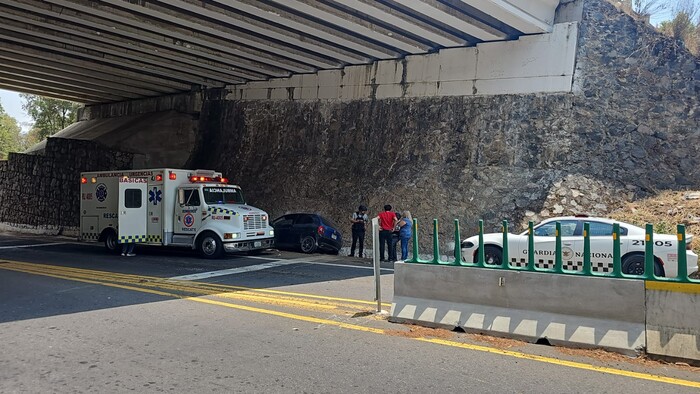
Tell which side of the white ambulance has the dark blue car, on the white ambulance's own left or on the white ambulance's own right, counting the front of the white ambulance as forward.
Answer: on the white ambulance's own left

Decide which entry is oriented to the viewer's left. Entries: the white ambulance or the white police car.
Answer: the white police car

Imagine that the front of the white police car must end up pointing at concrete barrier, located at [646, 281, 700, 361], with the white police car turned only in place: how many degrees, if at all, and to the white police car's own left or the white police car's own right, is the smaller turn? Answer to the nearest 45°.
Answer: approximately 90° to the white police car's own left

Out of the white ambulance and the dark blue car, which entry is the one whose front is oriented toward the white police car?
the white ambulance

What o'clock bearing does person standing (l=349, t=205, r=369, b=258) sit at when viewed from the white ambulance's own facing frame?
The person standing is roughly at 11 o'clock from the white ambulance.

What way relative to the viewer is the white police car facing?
to the viewer's left

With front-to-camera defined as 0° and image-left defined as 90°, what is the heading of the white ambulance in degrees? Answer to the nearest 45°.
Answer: approximately 315°

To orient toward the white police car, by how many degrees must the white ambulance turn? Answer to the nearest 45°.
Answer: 0° — it already faces it

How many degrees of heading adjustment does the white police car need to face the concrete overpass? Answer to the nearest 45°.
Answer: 0° — it already faces it

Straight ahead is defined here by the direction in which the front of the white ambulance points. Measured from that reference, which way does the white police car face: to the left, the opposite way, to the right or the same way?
the opposite way

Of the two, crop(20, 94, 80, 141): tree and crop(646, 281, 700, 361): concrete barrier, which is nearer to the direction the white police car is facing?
the tree

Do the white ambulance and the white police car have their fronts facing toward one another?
yes

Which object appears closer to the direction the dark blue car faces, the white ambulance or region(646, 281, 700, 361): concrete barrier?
the white ambulance

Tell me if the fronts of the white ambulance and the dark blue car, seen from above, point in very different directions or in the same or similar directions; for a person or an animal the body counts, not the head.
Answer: very different directions
